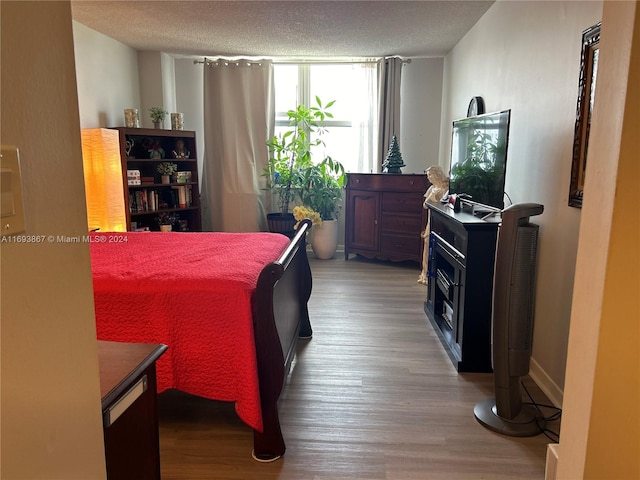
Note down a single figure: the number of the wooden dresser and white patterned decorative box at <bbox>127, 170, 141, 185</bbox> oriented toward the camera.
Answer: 2

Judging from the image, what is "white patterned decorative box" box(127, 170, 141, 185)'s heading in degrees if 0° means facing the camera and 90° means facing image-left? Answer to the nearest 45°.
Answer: approximately 0°

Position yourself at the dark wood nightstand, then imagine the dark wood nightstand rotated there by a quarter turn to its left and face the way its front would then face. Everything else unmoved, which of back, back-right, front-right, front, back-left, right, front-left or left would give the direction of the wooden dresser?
front

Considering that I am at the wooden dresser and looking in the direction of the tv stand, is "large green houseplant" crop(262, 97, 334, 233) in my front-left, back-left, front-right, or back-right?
back-right

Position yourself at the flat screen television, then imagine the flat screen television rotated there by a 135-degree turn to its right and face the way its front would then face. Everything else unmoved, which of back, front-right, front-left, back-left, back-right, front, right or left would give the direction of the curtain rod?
front-left

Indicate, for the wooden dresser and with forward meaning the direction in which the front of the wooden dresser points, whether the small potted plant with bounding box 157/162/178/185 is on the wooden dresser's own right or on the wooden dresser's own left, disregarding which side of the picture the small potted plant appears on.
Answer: on the wooden dresser's own right

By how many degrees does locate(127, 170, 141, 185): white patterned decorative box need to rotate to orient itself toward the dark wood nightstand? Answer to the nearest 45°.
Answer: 0° — it already faces it

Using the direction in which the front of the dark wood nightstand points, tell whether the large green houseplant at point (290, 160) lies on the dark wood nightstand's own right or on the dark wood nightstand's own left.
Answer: on the dark wood nightstand's own left

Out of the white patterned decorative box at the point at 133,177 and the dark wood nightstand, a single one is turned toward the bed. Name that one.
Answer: the white patterned decorative box

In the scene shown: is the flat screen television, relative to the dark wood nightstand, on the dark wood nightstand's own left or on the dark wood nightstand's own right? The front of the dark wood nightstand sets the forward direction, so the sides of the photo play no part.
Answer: on the dark wood nightstand's own left

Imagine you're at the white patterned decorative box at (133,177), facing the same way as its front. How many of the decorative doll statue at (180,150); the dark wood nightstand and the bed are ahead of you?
2

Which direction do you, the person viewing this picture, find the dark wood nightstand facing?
facing the viewer and to the right of the viewer

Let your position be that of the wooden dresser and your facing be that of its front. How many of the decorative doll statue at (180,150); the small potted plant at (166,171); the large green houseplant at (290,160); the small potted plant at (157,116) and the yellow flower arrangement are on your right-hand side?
5

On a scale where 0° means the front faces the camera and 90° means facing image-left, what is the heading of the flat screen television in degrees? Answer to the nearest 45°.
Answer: approximately 45°

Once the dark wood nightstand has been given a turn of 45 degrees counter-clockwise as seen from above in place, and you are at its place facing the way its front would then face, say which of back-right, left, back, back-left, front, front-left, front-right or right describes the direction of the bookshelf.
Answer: left
